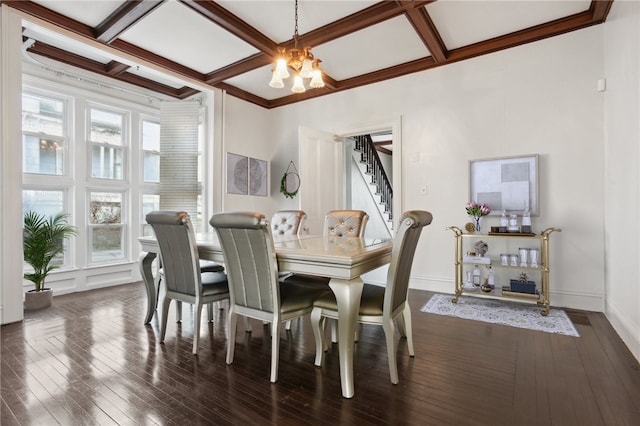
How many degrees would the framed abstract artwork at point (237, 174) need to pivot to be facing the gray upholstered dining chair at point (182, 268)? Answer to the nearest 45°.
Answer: approximately 45° to its right

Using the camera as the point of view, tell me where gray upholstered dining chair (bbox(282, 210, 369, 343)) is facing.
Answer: facing the viewer and to the left of the viewer

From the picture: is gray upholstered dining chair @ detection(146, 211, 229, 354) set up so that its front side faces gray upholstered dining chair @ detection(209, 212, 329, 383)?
no

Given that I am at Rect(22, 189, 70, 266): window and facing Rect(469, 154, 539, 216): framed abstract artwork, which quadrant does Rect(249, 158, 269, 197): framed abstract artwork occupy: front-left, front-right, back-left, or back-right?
front-left

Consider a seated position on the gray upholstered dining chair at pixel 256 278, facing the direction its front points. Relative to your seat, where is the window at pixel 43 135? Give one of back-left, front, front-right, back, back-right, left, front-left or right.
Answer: left

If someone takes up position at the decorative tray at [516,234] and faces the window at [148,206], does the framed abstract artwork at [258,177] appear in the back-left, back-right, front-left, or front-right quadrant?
front-right

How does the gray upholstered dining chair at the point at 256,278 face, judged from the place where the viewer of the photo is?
facing away from the viewer and to the right of the viewer

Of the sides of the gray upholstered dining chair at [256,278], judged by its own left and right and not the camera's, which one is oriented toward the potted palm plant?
left

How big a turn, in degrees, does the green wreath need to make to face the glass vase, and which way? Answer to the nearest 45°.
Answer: approximately 90° to its left

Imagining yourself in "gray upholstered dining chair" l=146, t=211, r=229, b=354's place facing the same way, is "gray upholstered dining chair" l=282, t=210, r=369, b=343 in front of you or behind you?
in front

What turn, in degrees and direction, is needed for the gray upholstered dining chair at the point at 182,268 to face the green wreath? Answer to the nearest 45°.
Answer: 0° — it already faces it

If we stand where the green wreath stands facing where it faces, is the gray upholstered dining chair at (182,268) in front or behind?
in front

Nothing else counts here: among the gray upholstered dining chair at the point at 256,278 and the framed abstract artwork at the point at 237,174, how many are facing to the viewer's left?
0

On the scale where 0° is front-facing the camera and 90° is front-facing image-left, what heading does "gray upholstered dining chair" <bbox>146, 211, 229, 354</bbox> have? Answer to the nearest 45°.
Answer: approximately 225°

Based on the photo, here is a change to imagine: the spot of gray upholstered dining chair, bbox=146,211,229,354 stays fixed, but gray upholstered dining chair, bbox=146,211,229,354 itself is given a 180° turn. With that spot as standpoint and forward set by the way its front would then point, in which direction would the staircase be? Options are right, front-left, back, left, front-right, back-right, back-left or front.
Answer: back

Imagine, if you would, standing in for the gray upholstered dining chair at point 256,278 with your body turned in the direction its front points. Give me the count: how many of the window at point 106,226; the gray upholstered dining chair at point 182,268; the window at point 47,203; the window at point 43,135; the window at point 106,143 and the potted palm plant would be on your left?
6

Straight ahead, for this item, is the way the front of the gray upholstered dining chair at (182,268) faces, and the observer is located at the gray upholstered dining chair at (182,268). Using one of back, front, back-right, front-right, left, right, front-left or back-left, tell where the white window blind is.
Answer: front-left

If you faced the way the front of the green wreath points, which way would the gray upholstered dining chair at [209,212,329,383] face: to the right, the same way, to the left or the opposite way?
the opposite way

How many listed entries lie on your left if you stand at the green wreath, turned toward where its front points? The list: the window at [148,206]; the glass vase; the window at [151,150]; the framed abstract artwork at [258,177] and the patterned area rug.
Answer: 2
